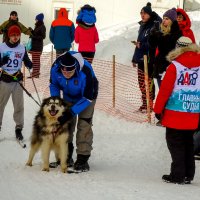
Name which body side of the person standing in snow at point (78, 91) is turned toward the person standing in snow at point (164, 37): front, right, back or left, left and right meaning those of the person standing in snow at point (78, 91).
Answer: back

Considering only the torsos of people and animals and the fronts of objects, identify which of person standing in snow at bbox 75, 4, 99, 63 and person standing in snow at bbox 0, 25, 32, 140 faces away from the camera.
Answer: person standing in snow at bbox 75, 4, 99, 63

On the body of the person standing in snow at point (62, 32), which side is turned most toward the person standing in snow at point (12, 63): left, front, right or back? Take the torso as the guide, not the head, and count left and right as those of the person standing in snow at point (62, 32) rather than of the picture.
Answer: back

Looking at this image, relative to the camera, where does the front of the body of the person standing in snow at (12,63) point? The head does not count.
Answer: toward the camera

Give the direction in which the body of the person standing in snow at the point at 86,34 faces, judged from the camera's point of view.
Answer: away from the camera

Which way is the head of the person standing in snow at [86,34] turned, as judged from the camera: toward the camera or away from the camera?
away from the camera

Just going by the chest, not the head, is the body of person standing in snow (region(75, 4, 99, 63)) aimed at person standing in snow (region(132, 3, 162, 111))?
no

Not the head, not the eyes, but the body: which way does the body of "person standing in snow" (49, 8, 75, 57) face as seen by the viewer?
away from the camera

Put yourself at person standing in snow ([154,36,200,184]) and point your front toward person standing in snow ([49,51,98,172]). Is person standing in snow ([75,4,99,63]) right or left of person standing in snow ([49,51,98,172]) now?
right

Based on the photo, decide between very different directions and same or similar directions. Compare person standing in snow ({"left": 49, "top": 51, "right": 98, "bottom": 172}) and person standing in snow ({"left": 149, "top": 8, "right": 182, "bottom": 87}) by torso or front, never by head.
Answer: same or similar directions

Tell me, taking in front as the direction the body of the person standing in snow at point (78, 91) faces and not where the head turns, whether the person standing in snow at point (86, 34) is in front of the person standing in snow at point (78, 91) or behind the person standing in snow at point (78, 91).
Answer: behind
